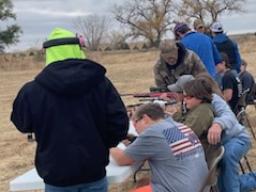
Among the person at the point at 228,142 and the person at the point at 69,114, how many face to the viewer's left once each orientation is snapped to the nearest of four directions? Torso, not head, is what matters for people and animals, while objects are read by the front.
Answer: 1

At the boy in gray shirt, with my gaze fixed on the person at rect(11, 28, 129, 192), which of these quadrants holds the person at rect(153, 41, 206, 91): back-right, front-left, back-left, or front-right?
back-right

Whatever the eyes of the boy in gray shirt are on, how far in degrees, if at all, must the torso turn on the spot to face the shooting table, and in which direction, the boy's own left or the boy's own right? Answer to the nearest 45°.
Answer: approximately 45° to the boy's own left

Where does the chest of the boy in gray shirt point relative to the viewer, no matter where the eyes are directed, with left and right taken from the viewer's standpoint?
facing away from the viewer and to the left of the viewer

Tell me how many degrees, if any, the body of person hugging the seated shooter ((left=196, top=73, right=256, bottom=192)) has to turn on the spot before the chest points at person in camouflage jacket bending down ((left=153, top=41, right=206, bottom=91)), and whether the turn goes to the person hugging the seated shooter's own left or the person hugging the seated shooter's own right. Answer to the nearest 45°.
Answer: approximately 45° to the person hugging the seated shooter's own right

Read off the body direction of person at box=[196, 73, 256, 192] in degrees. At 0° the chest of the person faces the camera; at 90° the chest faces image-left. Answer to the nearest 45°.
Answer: approximately 90°

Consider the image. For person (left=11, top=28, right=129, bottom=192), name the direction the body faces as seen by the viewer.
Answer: away from the camera

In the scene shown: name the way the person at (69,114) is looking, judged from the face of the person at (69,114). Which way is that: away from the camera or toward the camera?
away from the camera
